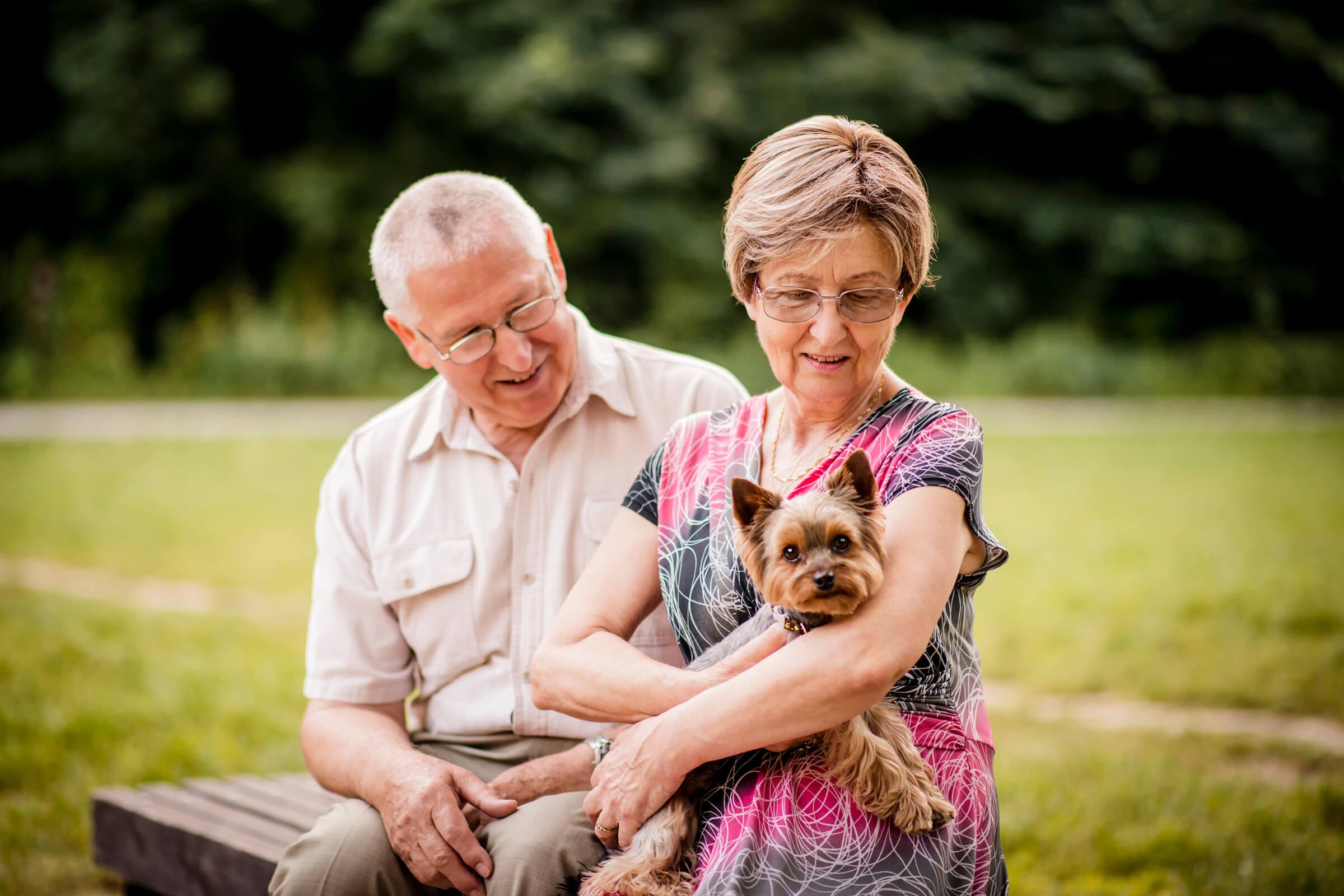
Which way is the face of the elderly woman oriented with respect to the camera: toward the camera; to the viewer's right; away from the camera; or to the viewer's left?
toward the camera

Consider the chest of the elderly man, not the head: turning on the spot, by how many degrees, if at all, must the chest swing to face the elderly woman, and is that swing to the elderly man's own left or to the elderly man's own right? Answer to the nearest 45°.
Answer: approximately 45° to the elderly man's own left

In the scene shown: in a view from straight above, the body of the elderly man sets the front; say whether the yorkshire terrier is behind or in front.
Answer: in front

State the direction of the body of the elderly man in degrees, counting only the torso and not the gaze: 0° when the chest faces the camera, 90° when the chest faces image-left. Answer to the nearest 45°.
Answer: approximately 0°

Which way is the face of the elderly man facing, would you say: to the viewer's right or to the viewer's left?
to the viewer's right
